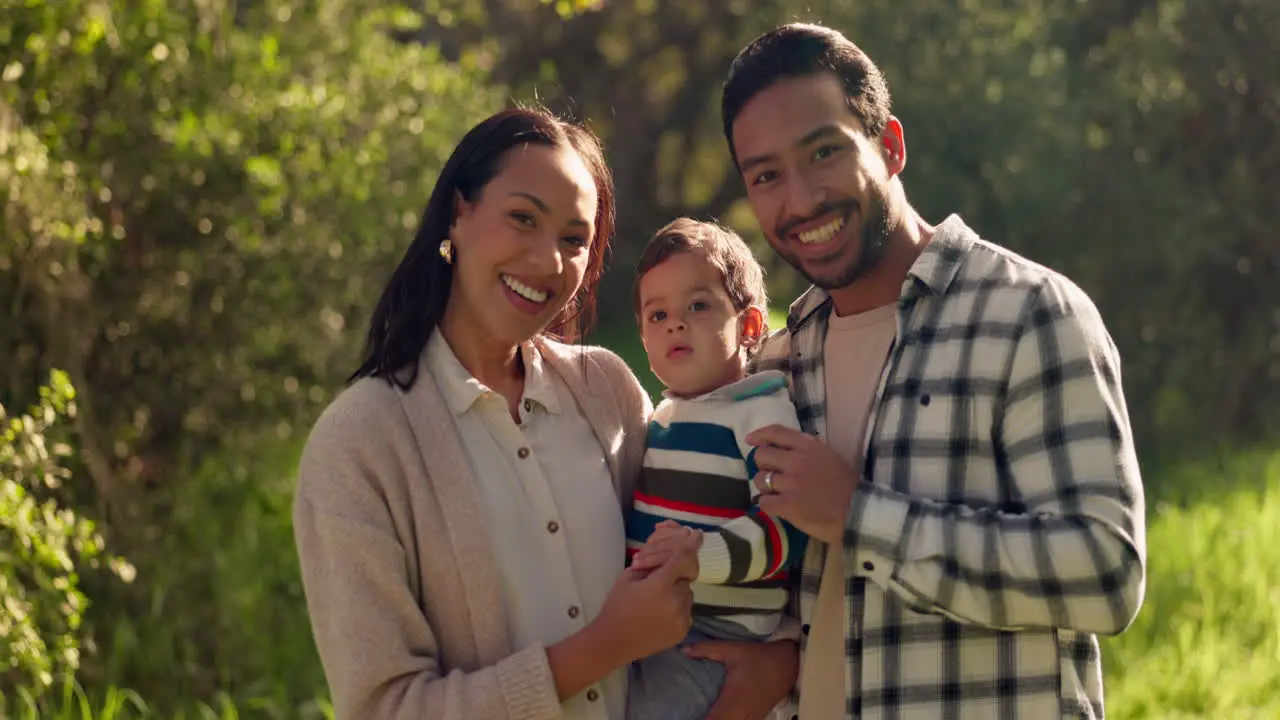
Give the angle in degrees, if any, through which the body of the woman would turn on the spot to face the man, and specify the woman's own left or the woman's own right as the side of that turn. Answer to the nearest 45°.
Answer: approximately 45° to the woman's own left

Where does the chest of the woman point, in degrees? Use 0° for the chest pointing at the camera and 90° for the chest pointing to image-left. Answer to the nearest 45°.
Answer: approximately 315°

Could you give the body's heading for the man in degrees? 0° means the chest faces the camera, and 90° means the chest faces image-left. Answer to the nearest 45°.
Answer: approximately 45°

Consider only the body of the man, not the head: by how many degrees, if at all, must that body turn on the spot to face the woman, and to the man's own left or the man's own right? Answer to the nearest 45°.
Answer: approximately 45° to the man's own right

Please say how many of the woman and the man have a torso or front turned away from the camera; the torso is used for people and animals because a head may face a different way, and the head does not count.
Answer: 0
